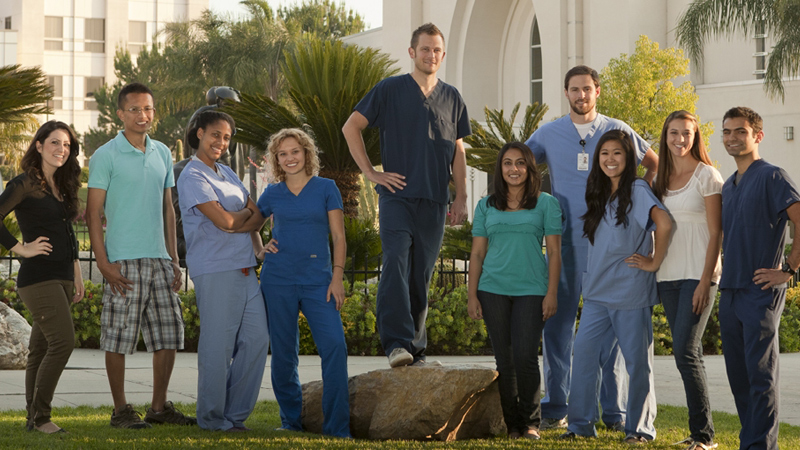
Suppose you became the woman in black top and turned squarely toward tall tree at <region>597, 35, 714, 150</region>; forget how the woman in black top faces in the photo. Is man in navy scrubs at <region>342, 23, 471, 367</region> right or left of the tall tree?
right

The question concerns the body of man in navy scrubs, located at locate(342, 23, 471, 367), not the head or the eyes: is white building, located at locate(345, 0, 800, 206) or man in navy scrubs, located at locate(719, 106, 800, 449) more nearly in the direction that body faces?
the man in navy scrubs

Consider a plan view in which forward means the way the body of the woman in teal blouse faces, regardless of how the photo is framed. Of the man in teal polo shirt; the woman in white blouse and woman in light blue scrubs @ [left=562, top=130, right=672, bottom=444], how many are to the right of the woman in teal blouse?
1

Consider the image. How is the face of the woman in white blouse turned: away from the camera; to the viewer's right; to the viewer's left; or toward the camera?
toward the camera

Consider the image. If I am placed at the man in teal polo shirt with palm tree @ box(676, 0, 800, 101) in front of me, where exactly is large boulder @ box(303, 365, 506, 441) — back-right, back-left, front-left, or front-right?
front-right

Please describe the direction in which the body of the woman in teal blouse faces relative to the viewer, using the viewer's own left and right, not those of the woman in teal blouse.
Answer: facing the viewer

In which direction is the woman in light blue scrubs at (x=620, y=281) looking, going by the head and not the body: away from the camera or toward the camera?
toward the camera

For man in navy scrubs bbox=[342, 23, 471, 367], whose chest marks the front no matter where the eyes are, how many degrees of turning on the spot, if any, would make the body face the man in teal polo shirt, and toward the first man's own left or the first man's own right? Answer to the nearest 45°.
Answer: approximately 90° to the first man's own right

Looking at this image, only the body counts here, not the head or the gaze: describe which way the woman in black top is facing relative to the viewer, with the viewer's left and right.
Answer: facing the viewer and to the right of the viewer

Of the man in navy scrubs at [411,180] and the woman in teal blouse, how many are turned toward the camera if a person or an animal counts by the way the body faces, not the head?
2

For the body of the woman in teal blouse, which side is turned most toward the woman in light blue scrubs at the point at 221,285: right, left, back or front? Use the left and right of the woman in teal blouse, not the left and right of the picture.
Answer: right

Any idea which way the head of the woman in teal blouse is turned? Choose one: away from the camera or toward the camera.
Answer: toward the camera

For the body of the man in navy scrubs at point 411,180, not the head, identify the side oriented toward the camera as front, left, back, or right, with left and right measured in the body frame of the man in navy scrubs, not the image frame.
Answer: front

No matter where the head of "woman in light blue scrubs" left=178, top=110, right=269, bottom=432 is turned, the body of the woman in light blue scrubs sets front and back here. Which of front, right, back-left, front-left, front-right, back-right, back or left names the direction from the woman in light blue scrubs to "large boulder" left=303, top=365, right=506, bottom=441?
front-left

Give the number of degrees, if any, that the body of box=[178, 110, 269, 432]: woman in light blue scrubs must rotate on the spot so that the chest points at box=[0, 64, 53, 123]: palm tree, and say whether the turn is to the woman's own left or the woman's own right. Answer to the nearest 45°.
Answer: approximately 180°
